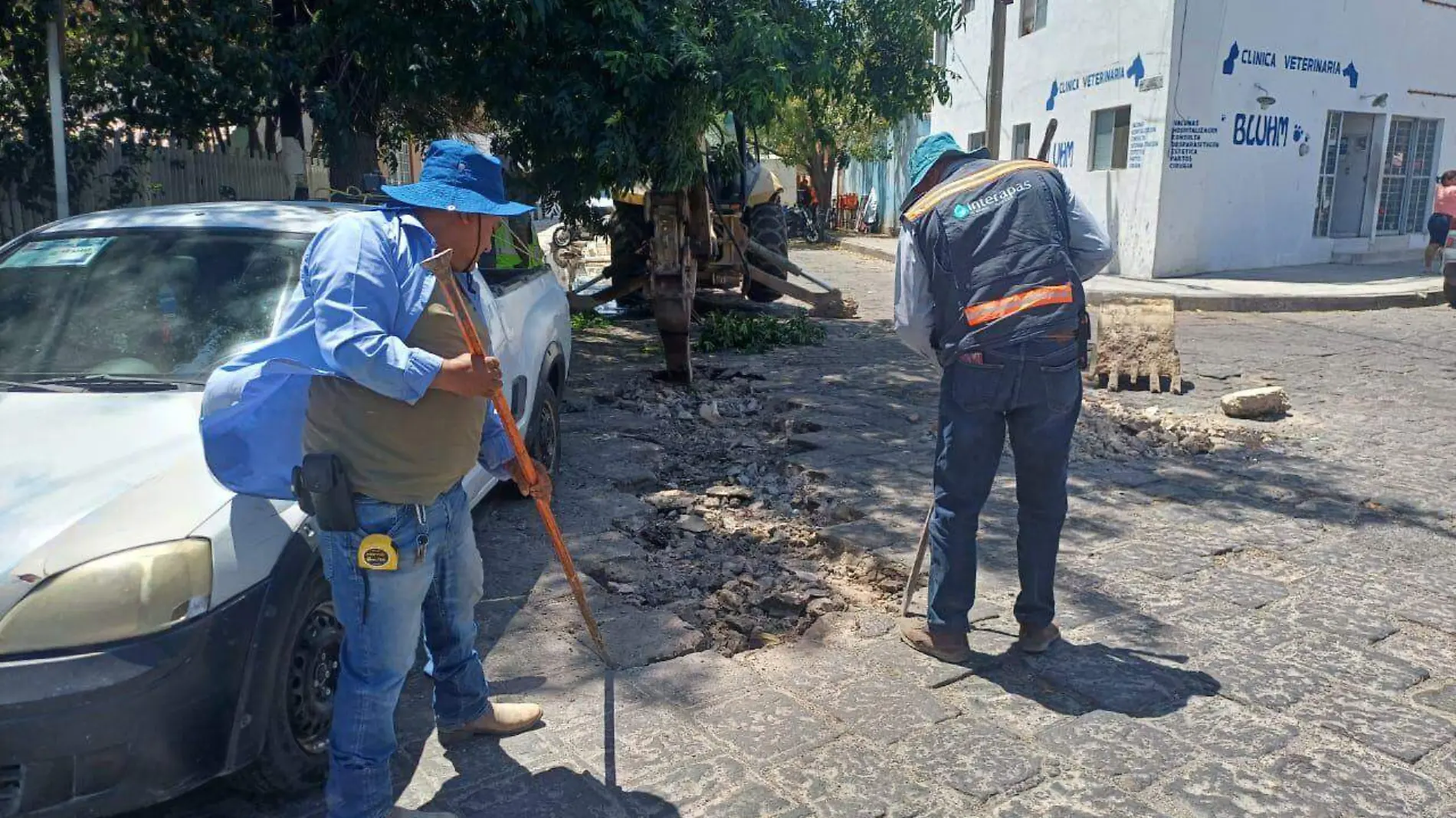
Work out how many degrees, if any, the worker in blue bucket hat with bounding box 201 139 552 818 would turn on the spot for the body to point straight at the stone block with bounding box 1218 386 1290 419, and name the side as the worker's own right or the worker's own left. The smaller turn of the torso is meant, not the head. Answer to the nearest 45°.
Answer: approximately 45° to the worker's own left

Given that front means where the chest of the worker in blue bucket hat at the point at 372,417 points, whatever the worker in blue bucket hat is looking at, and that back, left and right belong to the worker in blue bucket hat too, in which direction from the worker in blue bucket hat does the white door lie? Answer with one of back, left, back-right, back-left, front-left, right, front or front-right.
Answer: front-left

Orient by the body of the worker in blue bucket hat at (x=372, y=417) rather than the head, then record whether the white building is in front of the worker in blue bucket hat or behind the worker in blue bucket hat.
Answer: in front

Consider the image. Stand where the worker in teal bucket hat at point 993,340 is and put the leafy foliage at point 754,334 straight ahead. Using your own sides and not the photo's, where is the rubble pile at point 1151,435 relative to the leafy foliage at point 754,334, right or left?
right

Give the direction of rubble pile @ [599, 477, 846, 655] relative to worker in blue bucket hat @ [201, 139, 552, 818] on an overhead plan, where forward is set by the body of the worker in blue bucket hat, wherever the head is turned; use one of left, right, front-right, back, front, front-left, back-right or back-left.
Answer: front-left

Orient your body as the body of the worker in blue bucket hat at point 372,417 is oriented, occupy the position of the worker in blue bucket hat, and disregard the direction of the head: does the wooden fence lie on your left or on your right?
on your left

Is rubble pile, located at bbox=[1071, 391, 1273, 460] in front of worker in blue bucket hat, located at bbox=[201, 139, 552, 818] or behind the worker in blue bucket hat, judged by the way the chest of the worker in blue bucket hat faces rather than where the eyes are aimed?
in front

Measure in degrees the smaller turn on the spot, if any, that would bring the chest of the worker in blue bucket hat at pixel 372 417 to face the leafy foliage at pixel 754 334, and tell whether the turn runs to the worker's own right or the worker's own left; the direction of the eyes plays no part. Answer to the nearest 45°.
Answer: approximately 45° to the worker's own left

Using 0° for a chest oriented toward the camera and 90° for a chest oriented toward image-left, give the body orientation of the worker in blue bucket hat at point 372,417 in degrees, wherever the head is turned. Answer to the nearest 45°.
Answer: approximately 270°

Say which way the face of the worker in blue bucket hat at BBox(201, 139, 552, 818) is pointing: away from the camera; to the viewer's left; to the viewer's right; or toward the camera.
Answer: to the viewer's right

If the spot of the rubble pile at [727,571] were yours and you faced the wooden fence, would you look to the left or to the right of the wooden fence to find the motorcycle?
right

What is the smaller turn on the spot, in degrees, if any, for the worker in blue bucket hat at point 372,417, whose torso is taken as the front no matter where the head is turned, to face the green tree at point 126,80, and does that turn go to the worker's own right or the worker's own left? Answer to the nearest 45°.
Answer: approximately 90° to the worker's own left

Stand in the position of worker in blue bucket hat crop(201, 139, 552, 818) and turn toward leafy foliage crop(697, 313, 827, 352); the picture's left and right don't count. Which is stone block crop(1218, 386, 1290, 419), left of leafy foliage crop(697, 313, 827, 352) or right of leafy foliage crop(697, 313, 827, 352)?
right

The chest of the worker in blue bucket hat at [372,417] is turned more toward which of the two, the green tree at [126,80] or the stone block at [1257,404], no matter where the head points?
the stone block

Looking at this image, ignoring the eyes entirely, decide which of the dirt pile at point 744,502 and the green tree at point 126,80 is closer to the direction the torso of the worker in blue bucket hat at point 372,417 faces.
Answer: the dirt pile
